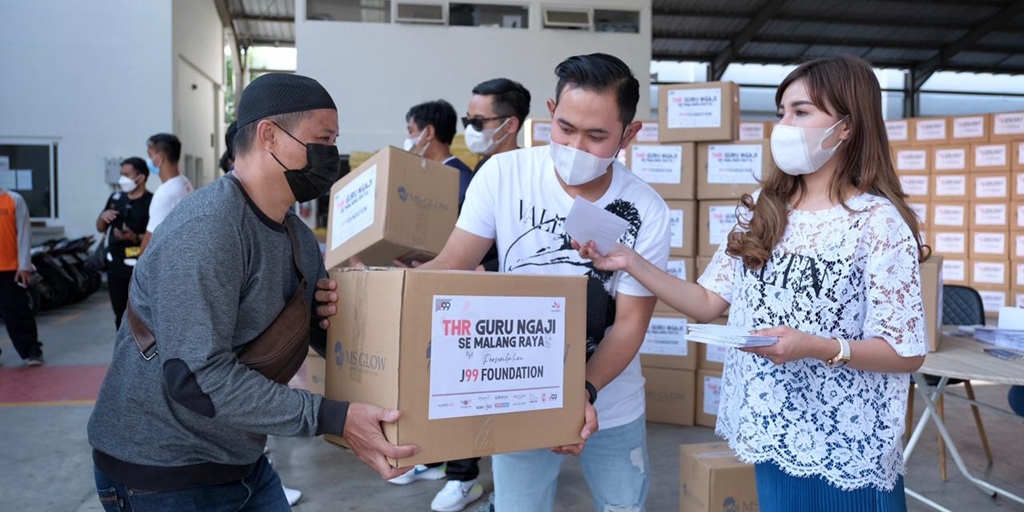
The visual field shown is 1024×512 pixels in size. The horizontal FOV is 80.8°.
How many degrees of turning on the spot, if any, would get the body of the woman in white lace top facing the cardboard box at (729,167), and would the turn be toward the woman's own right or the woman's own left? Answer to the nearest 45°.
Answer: approximately 135° to the woman's own right

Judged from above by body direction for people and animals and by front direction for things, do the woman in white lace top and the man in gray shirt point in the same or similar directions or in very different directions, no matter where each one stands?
very different directions

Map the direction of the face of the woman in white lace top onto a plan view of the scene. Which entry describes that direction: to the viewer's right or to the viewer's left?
to the viewer's left

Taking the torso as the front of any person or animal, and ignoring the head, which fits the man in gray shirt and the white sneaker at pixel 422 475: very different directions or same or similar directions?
very different directions

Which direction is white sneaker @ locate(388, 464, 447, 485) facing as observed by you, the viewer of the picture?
facing to the left of the viewer

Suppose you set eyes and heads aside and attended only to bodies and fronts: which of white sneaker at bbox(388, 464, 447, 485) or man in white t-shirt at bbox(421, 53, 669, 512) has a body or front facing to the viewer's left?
the white sneaker
